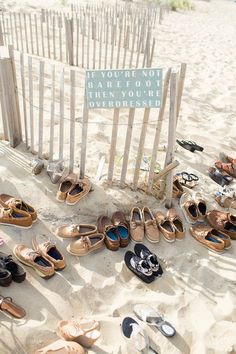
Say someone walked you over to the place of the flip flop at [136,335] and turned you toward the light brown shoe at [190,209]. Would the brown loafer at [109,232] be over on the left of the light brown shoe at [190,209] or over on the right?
left

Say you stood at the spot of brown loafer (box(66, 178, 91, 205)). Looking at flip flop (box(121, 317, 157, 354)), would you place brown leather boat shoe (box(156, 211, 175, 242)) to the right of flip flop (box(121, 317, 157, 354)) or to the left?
left

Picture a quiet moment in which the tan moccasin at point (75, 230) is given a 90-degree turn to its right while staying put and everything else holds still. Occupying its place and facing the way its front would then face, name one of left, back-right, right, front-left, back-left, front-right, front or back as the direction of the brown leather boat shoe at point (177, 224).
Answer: right

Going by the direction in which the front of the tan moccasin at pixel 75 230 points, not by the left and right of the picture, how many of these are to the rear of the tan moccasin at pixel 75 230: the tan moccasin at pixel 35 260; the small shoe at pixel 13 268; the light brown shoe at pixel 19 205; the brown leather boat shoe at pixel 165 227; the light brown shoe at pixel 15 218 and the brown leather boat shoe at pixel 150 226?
2
